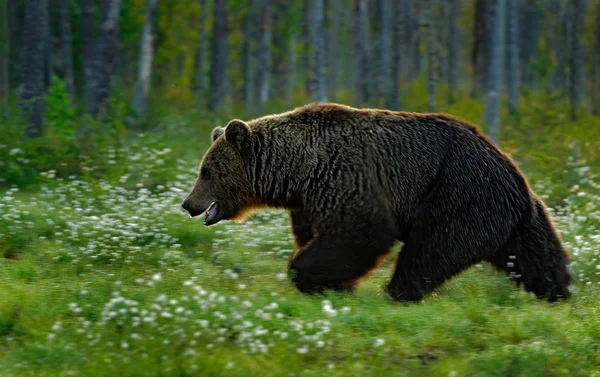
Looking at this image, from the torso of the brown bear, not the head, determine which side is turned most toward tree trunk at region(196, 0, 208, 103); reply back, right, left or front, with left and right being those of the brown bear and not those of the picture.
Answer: right

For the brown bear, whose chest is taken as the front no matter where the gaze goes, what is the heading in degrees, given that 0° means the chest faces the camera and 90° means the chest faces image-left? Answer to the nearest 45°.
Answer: approximately 90°

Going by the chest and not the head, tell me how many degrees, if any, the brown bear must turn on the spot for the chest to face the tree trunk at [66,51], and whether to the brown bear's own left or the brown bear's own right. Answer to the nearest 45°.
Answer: approximately 45° to the brown bear's own right

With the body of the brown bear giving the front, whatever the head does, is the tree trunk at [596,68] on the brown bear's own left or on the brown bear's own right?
on the brown bear's own right

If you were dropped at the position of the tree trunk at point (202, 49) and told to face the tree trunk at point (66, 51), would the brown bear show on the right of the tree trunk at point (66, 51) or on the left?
left

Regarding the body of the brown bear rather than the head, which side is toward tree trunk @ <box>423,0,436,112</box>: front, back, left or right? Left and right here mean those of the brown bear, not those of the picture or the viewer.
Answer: right

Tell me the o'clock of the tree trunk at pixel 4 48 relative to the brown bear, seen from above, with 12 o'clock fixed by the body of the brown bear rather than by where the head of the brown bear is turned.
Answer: The tree trunk is roughly at 2 o'clock from the brown bear.
